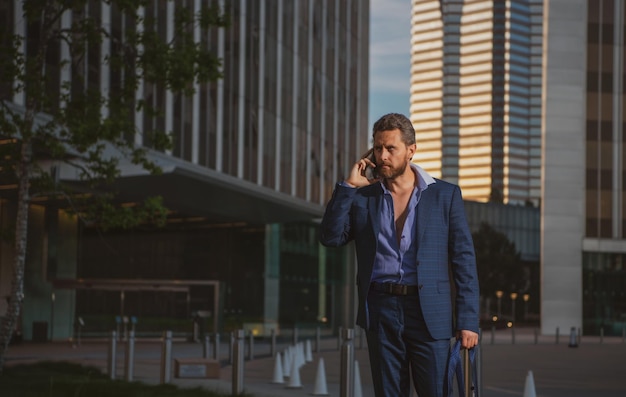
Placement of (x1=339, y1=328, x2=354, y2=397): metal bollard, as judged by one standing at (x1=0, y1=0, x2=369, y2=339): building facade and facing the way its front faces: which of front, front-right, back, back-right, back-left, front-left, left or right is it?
front-right

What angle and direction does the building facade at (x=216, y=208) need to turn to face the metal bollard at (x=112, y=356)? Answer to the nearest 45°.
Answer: approximately 45° to its right

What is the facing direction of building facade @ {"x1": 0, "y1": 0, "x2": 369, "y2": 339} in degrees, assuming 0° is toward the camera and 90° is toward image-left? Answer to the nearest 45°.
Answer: approximately 315°

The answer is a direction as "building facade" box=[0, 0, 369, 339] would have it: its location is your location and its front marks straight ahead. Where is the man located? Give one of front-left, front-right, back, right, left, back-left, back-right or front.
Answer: front-right

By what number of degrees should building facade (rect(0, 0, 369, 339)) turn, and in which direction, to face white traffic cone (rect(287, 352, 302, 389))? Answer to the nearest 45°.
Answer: approximately 45° to its right
